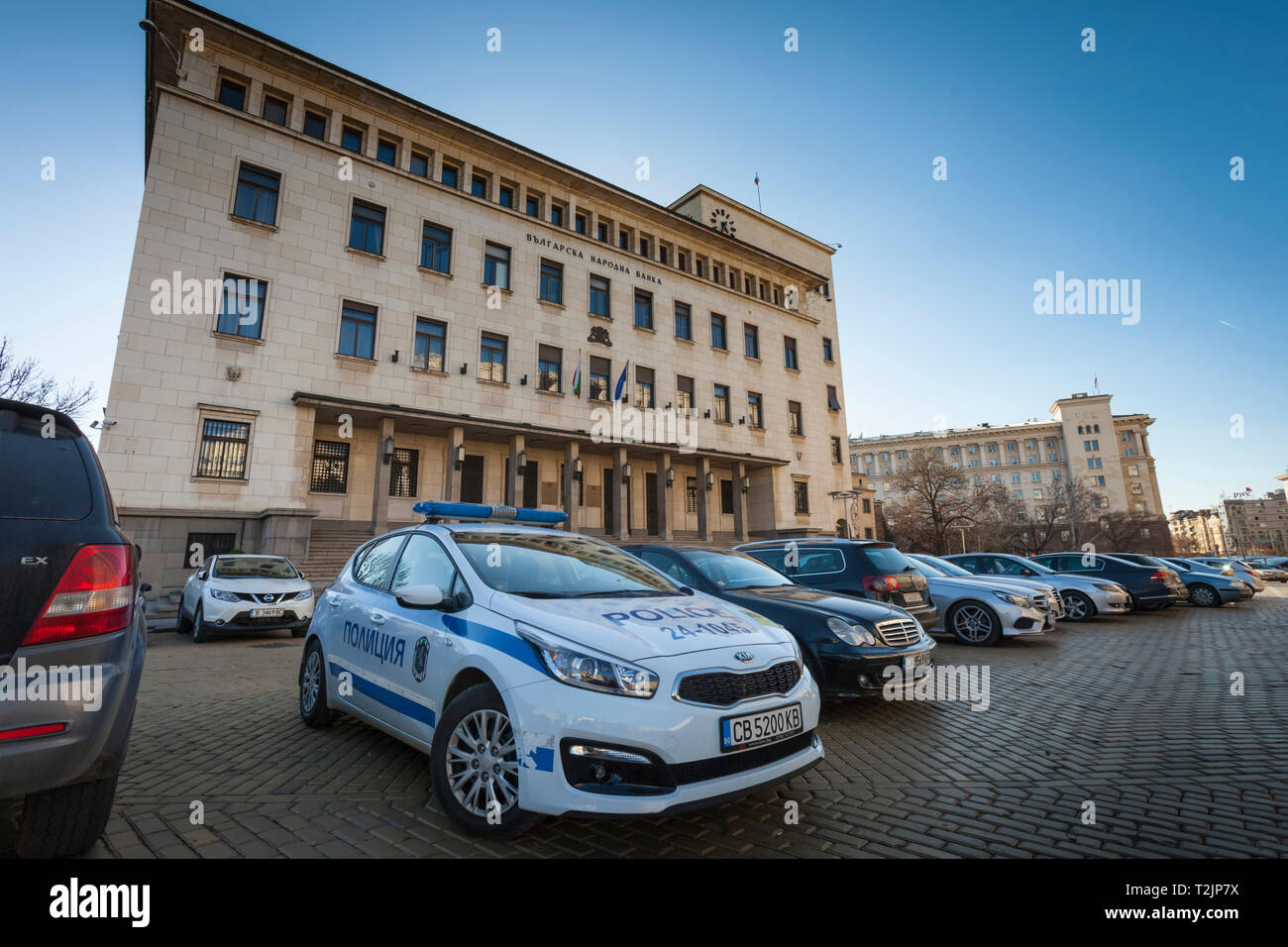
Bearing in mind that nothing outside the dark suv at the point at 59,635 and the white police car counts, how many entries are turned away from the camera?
1

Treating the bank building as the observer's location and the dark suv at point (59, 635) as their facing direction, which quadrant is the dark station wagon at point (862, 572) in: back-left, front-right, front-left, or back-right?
front-left

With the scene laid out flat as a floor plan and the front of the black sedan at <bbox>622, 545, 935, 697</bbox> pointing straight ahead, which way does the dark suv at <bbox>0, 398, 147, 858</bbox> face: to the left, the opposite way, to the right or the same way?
the opposite way

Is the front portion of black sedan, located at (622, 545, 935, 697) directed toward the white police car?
no

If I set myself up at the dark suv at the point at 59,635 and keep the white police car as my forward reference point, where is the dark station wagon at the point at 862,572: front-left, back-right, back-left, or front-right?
front-left

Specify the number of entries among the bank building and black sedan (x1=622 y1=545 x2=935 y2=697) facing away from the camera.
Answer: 0

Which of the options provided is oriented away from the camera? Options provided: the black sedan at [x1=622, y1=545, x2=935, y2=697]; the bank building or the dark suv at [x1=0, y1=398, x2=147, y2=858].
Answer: the dark suv

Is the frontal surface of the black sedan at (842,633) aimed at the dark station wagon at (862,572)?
no

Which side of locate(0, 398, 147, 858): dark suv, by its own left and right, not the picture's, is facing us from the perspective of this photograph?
back

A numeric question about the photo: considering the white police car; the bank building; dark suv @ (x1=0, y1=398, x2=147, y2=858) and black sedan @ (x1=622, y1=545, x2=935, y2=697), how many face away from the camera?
1

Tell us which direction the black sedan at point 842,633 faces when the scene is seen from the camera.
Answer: facing the viewer and to the right of the viewer

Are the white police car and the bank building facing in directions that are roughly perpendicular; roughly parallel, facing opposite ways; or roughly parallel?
roughly parallel

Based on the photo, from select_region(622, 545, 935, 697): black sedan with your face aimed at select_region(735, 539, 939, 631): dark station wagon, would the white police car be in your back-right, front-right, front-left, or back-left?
back-left

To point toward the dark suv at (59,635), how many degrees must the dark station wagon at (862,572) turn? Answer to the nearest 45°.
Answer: approximately 90° to its left

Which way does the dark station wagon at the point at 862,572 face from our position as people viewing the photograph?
facing away from the viewer and to the left of the viewer

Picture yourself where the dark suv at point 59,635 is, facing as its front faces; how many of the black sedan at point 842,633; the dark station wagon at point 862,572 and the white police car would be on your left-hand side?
0

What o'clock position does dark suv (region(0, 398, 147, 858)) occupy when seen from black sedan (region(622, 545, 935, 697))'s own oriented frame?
The dark suv is roughly at 3 o'clock from the black sedan.

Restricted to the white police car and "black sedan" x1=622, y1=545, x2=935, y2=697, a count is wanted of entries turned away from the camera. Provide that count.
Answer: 0

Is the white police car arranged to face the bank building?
no

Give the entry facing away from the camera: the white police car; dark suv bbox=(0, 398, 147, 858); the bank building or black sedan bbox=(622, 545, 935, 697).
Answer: the dark suv
